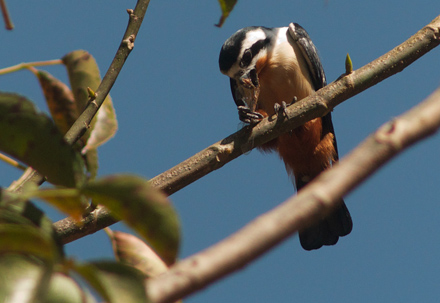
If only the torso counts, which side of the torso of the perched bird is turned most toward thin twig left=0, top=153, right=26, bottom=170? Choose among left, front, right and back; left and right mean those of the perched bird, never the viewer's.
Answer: front

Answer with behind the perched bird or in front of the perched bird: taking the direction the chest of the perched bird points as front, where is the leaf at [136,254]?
in front

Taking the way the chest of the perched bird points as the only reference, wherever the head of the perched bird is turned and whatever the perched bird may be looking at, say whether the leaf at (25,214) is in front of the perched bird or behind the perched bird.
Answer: in front

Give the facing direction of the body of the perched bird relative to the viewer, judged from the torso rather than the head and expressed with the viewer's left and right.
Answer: facing the viewer and to the left of the viewer

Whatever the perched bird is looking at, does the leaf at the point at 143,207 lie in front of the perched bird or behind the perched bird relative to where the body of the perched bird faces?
in front
